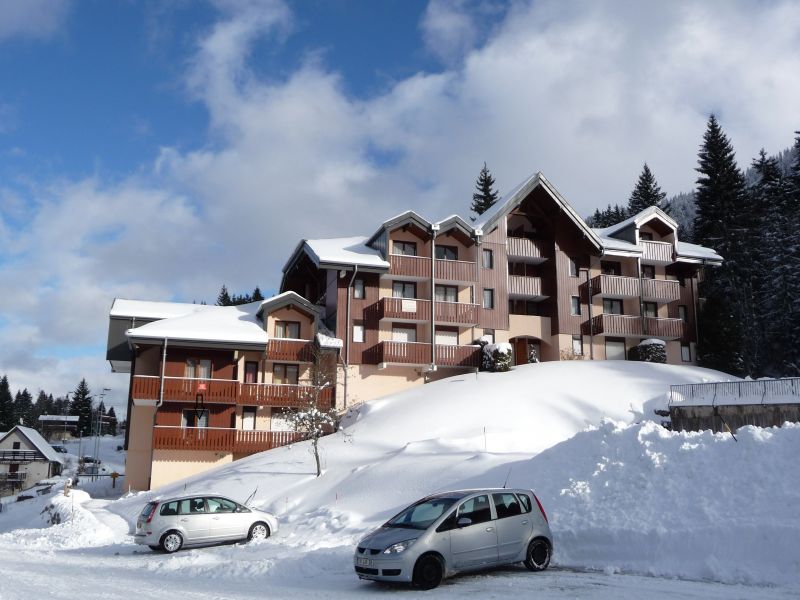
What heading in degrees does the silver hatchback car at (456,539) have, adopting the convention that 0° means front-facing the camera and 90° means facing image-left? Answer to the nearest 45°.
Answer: approximately 45°

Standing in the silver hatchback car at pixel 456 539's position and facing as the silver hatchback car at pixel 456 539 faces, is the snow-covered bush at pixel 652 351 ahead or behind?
behind

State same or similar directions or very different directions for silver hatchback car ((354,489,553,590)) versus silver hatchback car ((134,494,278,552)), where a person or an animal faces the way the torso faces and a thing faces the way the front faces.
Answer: very different directions

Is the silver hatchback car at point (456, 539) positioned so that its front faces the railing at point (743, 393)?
no

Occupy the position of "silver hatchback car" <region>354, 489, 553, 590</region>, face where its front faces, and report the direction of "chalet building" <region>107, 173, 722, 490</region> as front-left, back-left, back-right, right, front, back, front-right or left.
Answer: back-right

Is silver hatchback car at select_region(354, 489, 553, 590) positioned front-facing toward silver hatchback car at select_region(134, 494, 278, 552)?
no

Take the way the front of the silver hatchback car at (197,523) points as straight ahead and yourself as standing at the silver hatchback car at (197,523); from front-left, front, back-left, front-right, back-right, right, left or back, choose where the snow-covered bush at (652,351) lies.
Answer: front

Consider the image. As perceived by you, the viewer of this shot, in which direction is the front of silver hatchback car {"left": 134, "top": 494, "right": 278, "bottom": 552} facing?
facing away from the viewer and to the right of the viewer
